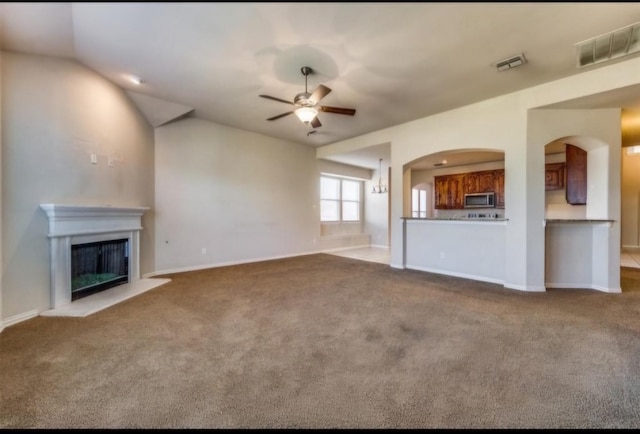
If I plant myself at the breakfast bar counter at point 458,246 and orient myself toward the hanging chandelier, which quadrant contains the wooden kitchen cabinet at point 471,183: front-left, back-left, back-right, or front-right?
front-right

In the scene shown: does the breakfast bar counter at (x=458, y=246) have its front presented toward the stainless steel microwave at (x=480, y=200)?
no

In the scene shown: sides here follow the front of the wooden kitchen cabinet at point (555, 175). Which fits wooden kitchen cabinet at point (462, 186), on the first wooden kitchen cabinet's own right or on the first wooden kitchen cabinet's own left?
on the first wooden kitchen cabinet's own right

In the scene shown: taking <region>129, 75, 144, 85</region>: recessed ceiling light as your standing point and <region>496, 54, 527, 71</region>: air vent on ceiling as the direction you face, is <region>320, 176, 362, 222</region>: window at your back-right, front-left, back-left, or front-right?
front-left

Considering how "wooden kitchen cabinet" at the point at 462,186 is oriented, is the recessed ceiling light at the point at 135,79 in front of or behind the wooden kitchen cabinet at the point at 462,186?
in front

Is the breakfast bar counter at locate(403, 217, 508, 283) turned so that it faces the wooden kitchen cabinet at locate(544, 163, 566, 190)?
no

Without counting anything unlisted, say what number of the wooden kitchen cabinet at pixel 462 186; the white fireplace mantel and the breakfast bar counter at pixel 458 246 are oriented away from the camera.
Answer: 0

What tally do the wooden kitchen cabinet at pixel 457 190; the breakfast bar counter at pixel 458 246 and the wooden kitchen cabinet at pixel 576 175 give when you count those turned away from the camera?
0

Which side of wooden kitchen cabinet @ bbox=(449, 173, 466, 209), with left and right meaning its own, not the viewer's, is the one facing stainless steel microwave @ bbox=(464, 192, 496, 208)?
left

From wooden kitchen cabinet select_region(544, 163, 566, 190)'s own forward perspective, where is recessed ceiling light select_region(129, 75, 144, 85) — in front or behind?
in front

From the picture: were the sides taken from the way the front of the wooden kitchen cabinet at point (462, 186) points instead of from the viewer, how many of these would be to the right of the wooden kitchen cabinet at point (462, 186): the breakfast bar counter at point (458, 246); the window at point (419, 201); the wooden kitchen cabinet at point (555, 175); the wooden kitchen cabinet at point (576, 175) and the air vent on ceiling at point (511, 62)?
1

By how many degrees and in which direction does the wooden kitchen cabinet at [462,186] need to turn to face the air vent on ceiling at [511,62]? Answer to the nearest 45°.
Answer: approximately 45° to its left

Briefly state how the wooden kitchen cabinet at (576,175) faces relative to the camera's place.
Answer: facing the viewer and to the left of the viewer

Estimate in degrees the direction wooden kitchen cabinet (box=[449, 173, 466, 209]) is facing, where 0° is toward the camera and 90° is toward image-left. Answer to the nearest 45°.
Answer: approximately 45°

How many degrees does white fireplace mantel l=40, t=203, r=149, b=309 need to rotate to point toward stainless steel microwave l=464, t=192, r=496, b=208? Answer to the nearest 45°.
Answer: approximately 45° to its left

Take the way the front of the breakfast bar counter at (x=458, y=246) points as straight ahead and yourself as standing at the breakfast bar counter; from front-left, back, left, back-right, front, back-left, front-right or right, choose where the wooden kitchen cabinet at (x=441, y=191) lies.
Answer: back-right

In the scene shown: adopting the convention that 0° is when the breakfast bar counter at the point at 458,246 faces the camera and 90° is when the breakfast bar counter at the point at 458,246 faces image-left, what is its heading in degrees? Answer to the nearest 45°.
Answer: approximately 45°

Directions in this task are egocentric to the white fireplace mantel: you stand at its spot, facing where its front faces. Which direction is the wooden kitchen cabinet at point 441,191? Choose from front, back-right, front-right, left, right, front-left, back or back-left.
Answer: front-left

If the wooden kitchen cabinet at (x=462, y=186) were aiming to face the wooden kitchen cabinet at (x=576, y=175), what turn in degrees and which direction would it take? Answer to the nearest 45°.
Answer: approximately 90° to its left

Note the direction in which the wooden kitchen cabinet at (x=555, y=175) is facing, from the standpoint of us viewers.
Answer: facing the viewer

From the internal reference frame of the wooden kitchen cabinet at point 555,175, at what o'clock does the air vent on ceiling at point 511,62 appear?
The air vent on ceiling is roughly at 12 o'clock from the wooden kitchen cabinet.
